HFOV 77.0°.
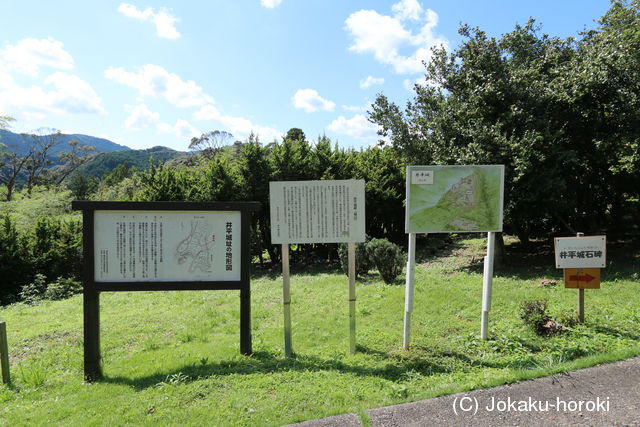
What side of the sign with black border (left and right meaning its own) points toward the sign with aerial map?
left

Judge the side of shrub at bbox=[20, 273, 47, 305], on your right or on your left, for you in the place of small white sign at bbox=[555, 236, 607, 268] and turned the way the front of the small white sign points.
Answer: on your right

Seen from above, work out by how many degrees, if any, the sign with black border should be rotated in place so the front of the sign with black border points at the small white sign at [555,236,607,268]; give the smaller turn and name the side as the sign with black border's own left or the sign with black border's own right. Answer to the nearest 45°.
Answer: approximately 90° to the sign with black border's own left

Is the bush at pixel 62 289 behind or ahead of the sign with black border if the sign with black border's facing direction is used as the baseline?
behind

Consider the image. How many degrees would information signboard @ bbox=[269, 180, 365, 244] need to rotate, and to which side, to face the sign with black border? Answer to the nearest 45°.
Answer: approximately 90° to its right

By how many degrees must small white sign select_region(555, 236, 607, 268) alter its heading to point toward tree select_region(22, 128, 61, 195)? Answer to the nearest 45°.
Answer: approximately 90° to its right

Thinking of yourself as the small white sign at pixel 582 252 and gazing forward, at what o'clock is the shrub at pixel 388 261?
The shrub is roughly at 4 o'clock from the small white sign.

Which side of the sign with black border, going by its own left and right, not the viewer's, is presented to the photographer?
front

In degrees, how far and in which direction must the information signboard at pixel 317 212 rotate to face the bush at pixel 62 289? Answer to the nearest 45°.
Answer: approximately 135° to its right

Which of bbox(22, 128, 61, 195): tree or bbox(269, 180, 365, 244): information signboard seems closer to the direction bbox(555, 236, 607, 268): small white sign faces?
the information signboard

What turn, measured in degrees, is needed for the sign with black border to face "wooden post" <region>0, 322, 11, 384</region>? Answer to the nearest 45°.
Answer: approximately 90° to its right

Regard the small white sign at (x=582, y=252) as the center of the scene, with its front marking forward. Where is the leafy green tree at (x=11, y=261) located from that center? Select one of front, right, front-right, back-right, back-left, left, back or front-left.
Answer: right

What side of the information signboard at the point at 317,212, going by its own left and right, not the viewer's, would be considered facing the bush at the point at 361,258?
back

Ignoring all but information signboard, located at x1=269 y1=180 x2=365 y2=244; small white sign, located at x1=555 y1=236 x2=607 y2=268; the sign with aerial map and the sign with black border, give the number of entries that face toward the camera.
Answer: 4

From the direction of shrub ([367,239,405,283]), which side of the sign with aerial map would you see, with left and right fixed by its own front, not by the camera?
back

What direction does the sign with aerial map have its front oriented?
toward the camera
